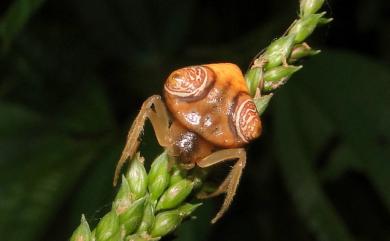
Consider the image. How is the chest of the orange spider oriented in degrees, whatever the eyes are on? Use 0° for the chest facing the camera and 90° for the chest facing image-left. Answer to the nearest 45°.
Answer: approximately 45°

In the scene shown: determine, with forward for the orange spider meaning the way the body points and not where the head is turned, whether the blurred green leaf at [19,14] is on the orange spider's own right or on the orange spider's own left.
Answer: on the orange spider's own right

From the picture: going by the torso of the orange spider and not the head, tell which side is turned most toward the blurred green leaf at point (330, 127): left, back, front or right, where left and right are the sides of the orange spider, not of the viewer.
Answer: back
